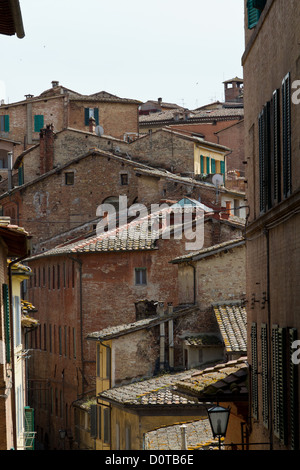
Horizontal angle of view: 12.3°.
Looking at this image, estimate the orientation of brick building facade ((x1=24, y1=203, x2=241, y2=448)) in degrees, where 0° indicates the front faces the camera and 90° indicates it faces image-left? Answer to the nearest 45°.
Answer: approximately 45°

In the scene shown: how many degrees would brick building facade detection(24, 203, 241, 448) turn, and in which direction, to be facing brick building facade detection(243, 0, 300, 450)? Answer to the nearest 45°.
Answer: approximately 45° to its left

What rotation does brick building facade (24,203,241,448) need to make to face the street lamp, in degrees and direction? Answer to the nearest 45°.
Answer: approximately 45° to its left
